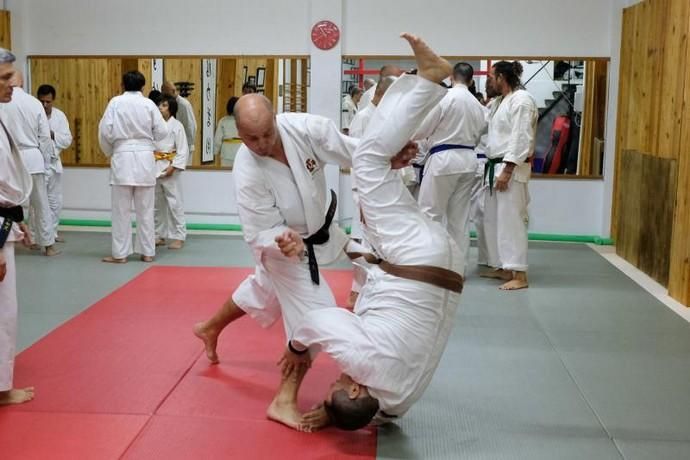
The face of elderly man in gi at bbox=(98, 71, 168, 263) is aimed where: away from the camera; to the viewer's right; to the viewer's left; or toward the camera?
away from the camera

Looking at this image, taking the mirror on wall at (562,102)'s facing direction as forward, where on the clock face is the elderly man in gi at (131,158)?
The elderly man in gi is roughly at 2 o'clock from the mirror on wall.

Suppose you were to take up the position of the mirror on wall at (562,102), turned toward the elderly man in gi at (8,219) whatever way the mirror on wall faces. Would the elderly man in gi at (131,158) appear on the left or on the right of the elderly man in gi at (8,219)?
right

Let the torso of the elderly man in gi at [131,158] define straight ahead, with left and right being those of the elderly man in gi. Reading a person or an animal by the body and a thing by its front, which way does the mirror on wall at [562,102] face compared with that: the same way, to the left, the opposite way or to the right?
the opposite way

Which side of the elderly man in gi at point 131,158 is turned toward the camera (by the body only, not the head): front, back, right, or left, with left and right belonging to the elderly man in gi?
back

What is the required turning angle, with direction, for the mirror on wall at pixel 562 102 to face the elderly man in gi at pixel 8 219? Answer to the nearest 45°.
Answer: approximately 45° to its right
